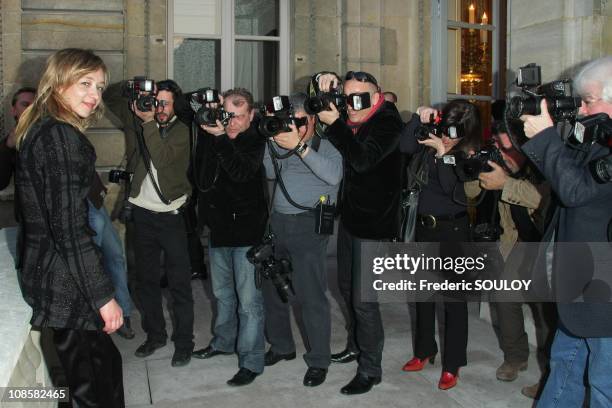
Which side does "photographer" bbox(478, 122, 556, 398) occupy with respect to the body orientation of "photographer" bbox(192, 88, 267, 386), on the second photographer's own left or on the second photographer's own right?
on the second photographer's own left

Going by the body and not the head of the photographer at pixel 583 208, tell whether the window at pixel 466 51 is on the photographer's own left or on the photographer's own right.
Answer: on the photographer's own right

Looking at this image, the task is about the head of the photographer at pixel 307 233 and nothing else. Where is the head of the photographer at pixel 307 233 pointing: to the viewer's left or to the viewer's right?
to the viewer's left

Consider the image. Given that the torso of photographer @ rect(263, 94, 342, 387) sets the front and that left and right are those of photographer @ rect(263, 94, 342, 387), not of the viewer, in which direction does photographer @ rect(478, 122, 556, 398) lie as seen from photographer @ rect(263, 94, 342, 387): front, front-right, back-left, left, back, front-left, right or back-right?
back-left

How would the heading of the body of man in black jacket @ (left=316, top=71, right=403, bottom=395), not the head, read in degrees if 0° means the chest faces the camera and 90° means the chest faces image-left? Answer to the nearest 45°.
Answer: approximately 45°

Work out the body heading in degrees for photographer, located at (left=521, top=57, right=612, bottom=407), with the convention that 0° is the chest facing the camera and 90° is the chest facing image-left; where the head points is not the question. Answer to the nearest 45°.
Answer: approximately 90°

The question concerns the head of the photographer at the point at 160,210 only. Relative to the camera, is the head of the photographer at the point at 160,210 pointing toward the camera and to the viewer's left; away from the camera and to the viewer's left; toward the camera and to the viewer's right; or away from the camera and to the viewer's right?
toward the camera and to the viewer's left

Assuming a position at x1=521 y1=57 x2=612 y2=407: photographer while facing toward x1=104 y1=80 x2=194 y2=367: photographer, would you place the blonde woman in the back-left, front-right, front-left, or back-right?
front-left

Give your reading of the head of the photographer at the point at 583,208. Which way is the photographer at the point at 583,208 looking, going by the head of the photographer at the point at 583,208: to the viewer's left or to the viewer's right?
to the viewer's left
